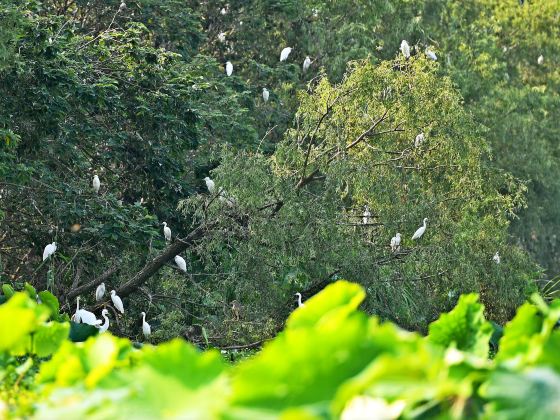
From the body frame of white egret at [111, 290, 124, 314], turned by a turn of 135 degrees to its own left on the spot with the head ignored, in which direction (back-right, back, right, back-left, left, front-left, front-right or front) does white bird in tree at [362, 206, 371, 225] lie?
front-left

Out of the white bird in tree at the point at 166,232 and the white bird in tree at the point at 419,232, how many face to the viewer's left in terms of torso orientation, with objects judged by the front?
1

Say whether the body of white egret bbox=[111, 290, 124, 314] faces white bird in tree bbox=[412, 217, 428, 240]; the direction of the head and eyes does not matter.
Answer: no

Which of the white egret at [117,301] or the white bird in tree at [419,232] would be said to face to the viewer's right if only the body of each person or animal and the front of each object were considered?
the white bird in tree

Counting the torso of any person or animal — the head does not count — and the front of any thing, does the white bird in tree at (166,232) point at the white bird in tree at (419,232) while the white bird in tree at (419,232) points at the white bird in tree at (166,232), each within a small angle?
no

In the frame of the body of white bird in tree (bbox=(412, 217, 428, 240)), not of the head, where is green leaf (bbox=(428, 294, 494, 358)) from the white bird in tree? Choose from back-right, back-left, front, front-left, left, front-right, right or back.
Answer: right

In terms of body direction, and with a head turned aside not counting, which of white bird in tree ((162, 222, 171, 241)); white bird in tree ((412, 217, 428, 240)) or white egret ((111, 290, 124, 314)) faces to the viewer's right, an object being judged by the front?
white bird in tree ((412, 217, 428, 240))

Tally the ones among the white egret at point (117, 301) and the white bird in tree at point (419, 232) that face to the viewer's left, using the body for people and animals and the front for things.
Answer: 1

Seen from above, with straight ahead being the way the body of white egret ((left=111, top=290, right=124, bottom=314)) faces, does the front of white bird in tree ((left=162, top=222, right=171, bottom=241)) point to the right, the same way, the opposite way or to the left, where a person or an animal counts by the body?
the same way

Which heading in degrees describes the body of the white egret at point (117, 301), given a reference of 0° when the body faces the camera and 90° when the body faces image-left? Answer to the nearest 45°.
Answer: approximately 90°

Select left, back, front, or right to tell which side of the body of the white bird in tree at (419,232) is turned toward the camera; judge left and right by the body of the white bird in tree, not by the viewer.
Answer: right

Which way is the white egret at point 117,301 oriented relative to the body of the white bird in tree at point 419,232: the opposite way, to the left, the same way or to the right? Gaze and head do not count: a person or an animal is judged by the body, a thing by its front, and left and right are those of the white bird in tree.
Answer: the opposite way

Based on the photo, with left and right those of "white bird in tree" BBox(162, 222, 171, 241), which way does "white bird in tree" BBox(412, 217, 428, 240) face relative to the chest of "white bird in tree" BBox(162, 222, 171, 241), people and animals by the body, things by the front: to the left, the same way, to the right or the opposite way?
the opposite way

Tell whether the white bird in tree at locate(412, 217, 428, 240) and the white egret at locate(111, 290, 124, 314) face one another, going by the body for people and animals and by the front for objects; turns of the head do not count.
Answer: no

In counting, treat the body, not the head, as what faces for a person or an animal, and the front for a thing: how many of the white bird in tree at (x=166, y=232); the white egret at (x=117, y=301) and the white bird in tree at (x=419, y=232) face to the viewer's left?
2

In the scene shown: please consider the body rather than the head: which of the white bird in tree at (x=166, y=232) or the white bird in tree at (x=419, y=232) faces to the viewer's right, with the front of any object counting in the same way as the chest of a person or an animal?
the white bird in tree at (x=419, y=232)
